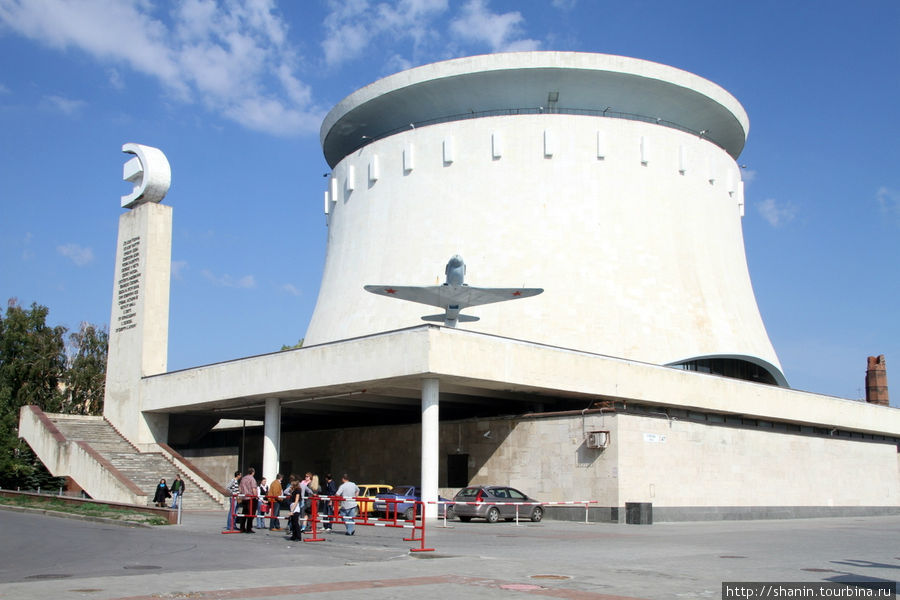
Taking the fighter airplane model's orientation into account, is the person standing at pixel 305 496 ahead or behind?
ahead

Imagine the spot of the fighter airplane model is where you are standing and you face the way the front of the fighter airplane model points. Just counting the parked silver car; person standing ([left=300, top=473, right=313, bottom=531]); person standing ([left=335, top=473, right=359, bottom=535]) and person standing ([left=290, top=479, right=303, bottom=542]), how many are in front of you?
4

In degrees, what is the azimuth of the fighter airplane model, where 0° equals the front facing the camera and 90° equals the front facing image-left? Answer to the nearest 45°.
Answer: approximately 0°

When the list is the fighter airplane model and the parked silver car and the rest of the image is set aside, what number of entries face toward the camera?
1

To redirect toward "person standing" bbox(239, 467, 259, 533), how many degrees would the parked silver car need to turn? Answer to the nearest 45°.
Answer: approximately 180°

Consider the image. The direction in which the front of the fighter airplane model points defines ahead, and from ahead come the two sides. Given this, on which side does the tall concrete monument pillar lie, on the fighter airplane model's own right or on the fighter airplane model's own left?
on the fighter airplane model's own right

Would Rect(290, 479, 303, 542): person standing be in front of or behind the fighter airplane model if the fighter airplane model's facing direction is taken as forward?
in front

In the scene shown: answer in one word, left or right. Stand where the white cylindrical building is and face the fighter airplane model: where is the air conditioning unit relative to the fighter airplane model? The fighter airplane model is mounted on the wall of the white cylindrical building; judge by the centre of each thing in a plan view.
left

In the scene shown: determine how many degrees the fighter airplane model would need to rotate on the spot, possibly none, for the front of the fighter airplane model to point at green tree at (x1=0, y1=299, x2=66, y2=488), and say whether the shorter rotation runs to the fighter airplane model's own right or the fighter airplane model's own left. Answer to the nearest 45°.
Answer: approximately 135° to the fighter airplane model's own right
